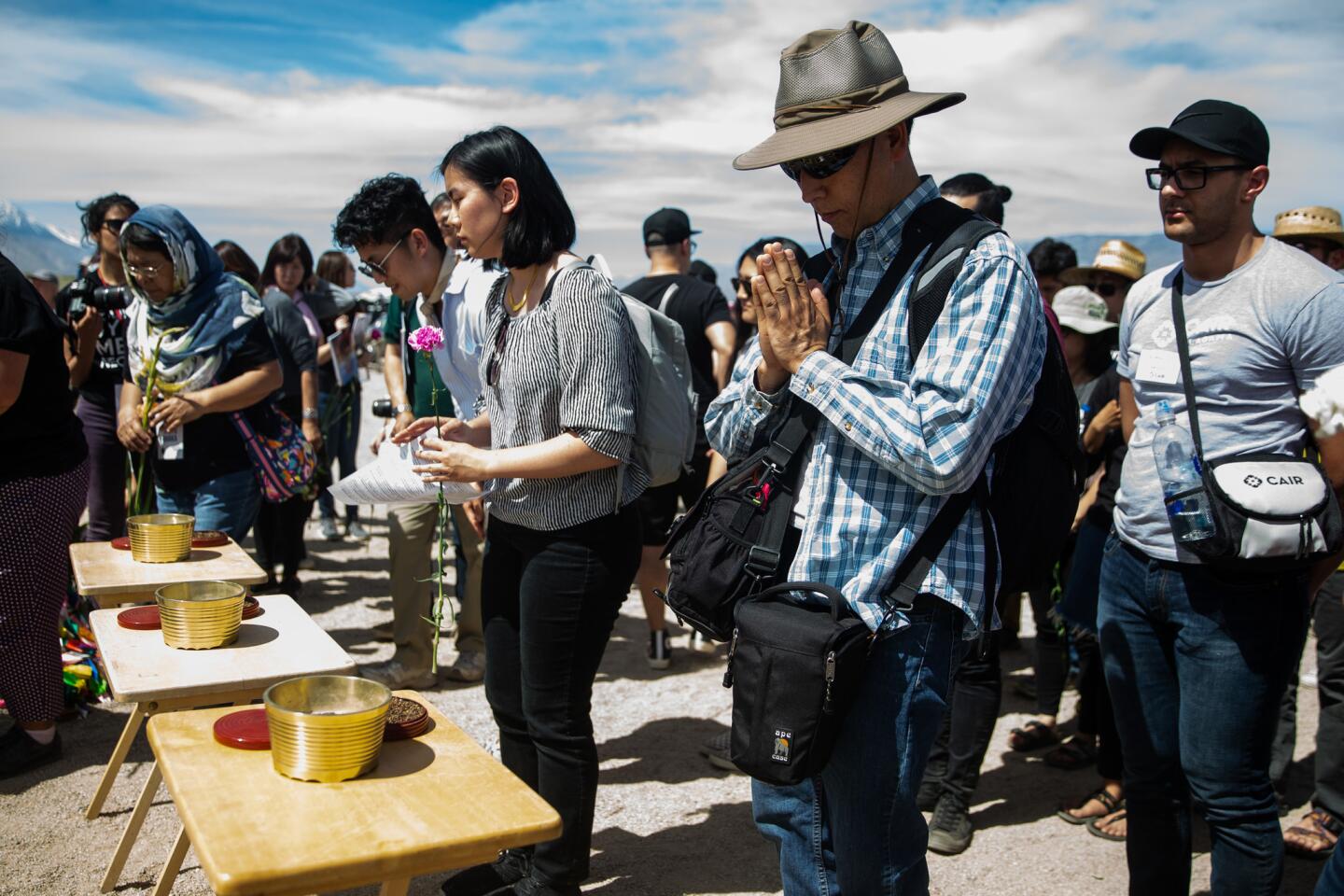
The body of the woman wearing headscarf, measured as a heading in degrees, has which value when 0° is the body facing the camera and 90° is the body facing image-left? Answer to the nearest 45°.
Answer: approximately 45°

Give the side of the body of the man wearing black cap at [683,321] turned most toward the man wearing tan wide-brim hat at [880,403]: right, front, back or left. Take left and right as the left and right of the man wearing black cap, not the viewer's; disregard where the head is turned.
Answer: back

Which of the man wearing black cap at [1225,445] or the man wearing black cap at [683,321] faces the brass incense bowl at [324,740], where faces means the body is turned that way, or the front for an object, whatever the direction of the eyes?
the man wearing black cap at [1225,445]

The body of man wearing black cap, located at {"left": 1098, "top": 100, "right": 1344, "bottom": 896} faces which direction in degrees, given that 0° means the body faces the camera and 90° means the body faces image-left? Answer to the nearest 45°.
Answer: approximately 45°

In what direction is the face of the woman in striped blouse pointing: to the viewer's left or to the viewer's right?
to the viewer's left

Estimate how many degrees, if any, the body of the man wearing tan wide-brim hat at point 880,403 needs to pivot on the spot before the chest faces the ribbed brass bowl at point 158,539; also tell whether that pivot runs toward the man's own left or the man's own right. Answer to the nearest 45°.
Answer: approximately 90° to the man's own right

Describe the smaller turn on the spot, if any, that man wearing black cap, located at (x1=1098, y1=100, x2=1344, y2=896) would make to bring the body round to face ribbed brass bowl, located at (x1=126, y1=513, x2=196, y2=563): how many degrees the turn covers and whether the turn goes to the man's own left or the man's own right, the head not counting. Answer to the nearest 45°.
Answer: approximately 45° to the man's own right

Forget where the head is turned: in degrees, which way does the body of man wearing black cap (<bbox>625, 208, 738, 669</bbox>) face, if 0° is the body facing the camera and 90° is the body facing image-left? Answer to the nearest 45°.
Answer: approximately 180°

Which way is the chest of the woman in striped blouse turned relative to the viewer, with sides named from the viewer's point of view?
facing to the left of the viewer

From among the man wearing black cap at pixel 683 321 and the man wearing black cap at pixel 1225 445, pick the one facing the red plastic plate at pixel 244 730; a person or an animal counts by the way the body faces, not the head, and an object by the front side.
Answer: the man wearing black cap at pixel 1225 445

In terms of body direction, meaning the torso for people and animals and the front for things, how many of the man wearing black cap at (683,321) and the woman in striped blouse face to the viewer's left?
1
